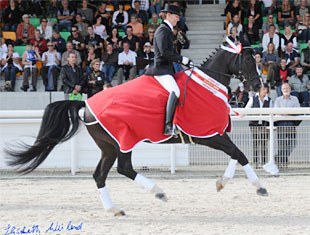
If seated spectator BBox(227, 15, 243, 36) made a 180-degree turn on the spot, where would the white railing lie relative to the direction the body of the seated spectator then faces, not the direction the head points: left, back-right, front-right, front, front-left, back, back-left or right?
back

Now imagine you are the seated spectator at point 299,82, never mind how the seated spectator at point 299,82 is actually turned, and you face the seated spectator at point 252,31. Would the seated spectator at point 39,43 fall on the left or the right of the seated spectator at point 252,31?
left

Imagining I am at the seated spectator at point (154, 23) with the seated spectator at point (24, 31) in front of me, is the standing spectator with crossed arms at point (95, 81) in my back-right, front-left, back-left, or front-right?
front-left

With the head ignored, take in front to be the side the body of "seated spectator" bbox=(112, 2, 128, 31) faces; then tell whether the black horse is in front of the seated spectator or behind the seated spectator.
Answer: in front

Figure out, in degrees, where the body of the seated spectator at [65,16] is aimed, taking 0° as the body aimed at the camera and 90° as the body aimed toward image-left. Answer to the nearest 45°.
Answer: approximately 0°

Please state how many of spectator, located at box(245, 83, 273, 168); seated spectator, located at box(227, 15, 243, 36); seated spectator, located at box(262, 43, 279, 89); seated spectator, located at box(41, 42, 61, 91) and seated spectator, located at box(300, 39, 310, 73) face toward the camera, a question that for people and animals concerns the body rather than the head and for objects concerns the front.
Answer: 5

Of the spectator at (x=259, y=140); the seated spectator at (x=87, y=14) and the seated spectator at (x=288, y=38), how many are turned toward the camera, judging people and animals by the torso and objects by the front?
3

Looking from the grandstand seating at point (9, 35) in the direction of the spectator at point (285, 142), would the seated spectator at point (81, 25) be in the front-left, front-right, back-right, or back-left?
front-left

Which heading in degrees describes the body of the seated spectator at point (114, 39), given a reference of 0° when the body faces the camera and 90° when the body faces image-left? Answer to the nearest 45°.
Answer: approximately 0°

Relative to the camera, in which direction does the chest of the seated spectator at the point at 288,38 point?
toward the camera

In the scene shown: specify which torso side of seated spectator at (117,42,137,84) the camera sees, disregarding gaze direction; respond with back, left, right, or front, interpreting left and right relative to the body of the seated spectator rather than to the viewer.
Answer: front

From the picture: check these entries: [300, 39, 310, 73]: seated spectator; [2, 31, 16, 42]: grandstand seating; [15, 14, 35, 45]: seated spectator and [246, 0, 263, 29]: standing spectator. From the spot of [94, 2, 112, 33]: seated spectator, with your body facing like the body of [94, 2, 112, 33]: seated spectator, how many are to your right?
2

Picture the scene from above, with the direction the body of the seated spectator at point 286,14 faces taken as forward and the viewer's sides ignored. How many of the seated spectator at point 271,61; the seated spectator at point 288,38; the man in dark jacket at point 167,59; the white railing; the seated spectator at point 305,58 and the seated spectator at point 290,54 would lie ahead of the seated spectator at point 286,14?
6

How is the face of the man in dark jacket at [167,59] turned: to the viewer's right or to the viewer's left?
to the viewer's right

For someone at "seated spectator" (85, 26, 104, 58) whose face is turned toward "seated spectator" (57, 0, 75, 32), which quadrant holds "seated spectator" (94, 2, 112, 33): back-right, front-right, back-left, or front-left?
front-right

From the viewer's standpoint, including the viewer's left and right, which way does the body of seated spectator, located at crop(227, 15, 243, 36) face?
facing the viewer

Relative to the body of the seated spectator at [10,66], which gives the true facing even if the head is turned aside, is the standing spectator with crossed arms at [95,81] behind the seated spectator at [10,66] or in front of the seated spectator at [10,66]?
in front
